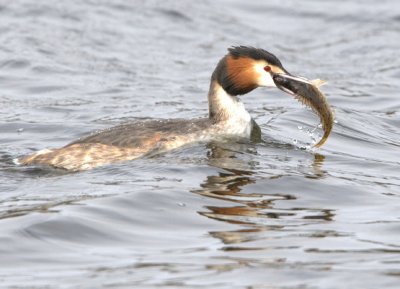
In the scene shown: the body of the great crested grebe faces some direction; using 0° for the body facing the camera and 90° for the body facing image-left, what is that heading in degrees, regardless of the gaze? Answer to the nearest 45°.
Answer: approximately 270°
